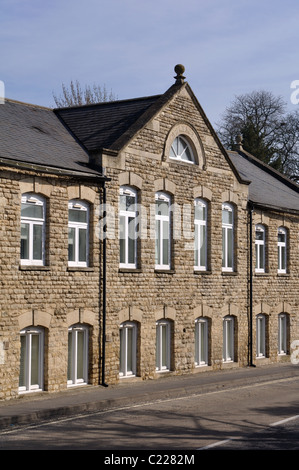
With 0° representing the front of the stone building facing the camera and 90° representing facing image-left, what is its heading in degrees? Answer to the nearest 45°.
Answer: approximately 315°
